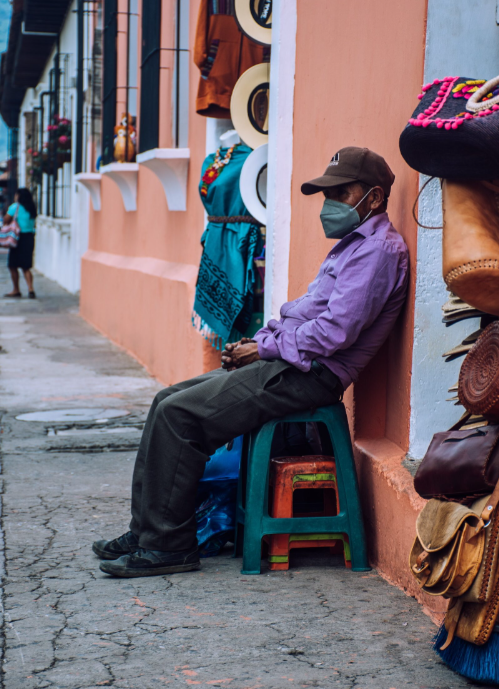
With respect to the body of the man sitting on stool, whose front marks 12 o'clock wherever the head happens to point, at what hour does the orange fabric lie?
The orange fabric is roughly at 3 o'clock from the man sitting on stool.

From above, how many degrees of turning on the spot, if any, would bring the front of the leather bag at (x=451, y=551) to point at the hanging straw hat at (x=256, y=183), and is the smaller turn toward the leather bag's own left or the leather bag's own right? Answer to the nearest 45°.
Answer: approximately 135° to the leather bag's own right

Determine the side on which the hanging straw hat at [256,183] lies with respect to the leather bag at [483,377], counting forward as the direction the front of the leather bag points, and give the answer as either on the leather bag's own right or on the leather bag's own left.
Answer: on the leather bag's own right

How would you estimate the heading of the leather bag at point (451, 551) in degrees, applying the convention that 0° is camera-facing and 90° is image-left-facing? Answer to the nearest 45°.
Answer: approximately 45°

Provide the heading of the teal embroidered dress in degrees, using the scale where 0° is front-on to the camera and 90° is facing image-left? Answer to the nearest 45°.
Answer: approximately 45°

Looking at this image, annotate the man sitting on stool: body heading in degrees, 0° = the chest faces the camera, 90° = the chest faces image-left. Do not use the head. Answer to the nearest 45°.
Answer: approximately 90°

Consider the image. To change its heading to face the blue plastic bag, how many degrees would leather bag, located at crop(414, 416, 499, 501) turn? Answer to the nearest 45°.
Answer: approximately 90° to its right

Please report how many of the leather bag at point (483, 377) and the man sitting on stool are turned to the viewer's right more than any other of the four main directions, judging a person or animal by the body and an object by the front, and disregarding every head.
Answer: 0
